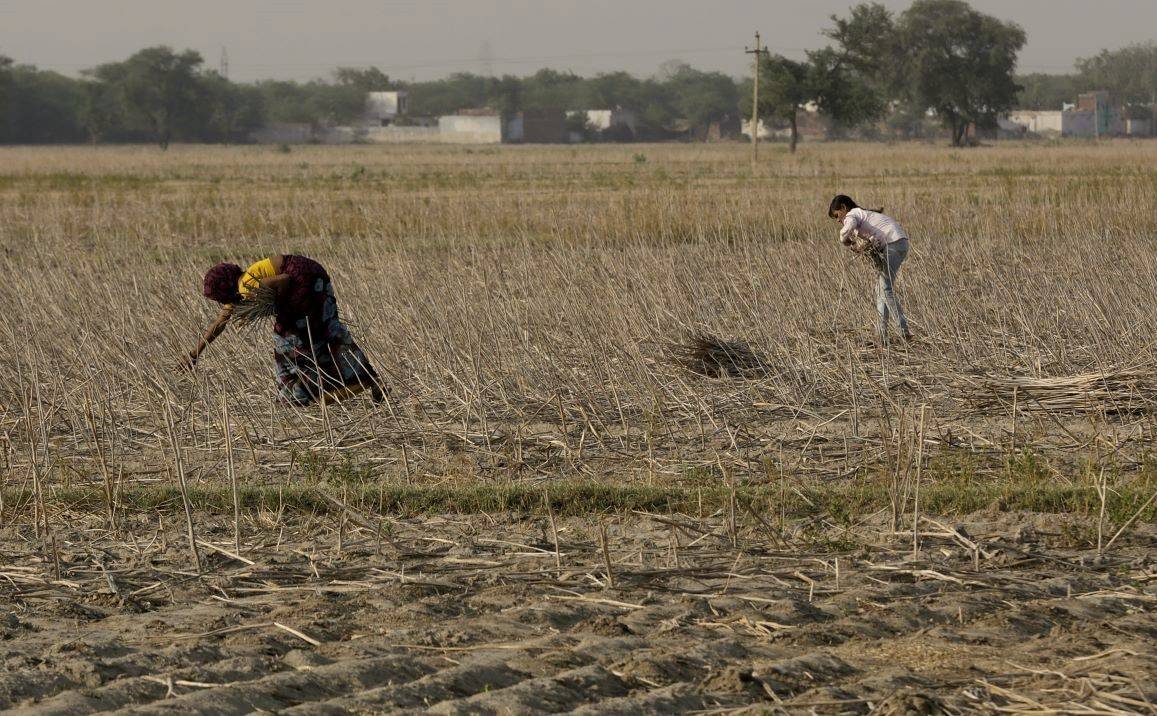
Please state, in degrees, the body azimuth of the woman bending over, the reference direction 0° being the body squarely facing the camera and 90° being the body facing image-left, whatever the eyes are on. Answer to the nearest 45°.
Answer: approximately 90°

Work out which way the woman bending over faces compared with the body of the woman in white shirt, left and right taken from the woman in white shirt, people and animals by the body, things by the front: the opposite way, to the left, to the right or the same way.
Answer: the same way

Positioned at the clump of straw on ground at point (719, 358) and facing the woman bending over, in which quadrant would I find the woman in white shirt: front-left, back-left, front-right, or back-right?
back-right

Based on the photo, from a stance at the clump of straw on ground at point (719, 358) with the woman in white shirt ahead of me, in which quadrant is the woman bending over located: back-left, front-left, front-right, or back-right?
back-left

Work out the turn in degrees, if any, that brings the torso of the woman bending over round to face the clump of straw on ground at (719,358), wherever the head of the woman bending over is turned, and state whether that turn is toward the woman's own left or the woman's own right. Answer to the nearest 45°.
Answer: approximately 180°

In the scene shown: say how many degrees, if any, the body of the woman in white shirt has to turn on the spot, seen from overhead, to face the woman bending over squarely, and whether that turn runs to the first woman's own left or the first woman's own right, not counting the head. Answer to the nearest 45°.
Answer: approximately 45° to the first woman's own left

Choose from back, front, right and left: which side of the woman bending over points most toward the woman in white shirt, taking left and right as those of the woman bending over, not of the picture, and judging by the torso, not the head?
back

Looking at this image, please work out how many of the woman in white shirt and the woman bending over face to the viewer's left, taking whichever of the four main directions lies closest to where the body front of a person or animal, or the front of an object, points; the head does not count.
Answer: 2

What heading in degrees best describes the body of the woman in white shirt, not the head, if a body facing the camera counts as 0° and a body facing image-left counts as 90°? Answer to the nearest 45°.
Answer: approximately 90°

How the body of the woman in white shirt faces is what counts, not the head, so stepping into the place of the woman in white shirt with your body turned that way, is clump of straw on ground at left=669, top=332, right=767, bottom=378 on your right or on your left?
on your left
